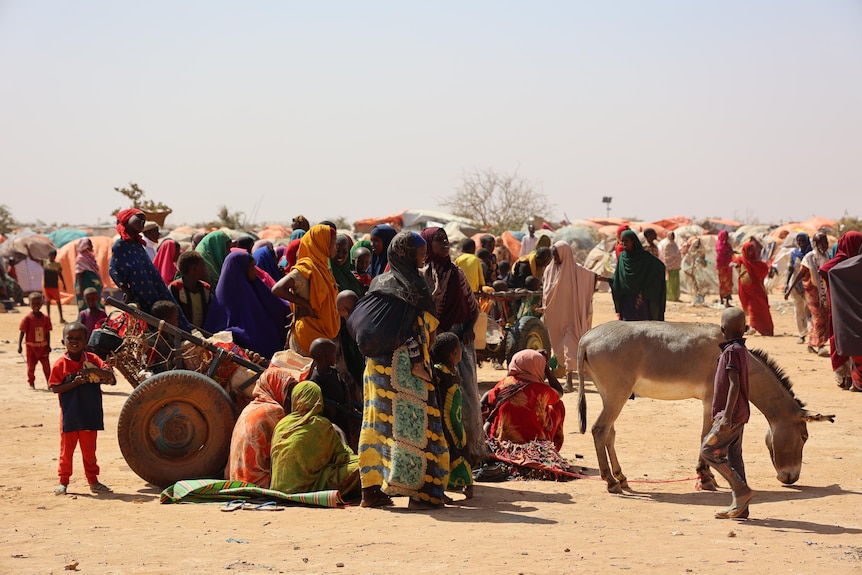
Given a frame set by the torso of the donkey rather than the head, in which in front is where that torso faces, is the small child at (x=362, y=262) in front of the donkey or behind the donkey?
behind

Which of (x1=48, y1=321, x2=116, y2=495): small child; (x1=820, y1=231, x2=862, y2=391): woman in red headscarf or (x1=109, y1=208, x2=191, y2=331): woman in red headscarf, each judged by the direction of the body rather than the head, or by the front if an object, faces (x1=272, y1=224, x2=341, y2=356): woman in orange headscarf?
(x1=109, y1=208, x2=191, y2=331): woman in red headscarf

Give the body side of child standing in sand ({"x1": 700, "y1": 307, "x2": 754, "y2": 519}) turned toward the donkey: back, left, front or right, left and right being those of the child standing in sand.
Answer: right

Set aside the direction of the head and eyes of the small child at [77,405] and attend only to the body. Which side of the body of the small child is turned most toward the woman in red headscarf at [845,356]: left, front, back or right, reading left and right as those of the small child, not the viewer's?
left

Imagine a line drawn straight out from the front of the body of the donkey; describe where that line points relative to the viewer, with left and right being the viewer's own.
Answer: facing to the right of the viewer

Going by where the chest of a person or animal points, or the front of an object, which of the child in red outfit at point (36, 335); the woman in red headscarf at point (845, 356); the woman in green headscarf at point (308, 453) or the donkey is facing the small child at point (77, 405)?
the child in red outfit
